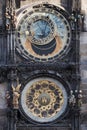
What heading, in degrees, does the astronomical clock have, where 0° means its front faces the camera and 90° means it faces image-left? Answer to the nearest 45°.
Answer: approximately 0°
